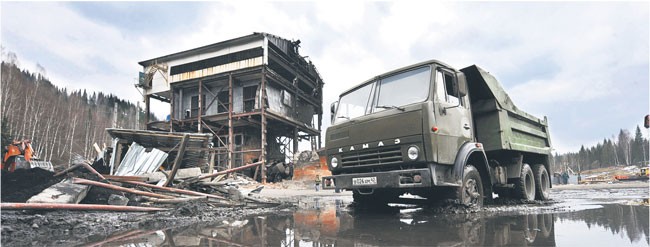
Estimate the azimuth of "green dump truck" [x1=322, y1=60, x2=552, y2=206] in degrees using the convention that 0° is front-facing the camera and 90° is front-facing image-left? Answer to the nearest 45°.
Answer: approximately 45°

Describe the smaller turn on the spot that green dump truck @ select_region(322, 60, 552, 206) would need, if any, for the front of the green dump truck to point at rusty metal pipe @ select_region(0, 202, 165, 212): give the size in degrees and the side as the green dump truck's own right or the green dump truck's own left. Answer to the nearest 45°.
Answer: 0° — it already faces it

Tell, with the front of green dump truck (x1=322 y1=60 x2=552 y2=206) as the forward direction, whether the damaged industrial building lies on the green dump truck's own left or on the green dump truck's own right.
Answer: on the green dump truck's own right

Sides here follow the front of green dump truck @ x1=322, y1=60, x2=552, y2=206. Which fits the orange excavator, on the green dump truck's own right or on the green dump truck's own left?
on the green dump truck's own right

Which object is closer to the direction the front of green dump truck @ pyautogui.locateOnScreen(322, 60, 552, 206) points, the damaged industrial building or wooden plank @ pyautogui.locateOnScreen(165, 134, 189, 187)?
the wooden plank
